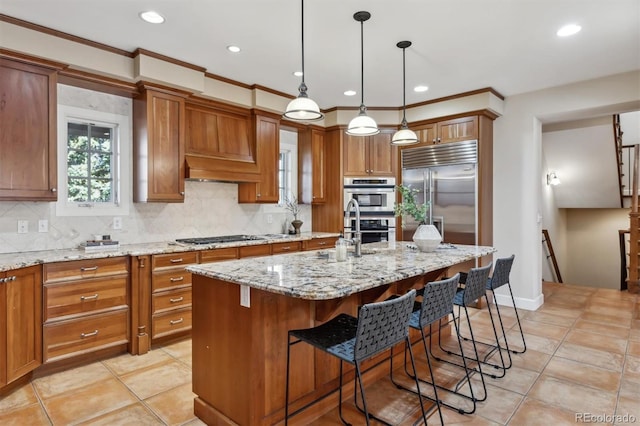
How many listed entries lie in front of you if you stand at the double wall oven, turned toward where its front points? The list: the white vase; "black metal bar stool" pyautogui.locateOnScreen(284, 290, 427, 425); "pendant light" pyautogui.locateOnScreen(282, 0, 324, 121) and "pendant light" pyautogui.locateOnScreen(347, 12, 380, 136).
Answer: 4

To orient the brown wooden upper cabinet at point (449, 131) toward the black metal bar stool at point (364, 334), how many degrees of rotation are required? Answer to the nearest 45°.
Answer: approximately 45° to its left

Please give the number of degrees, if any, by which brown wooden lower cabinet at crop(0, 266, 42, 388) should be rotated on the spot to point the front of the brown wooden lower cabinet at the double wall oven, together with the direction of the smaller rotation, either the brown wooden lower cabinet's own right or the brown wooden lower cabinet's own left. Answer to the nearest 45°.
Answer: approximately 45° to the brown wooden lower cabinet's own left

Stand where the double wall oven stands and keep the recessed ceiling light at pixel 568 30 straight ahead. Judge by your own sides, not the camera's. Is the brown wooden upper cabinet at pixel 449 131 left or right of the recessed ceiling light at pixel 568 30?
left

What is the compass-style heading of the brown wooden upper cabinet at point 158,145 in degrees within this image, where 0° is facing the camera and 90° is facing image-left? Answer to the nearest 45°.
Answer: approximately 315°

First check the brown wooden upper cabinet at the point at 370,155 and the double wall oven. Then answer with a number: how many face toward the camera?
2

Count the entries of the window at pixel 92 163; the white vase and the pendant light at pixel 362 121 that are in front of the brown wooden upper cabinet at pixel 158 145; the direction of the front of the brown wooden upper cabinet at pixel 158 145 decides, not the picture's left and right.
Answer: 2

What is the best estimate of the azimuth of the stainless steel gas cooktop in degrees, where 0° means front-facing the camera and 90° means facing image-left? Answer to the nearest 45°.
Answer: approximately 315°

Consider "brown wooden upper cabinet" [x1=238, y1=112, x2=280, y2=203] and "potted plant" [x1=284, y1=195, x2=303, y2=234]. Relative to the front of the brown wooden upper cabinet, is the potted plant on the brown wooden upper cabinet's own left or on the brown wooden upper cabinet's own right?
on the brown wooden upper cabinet's own left

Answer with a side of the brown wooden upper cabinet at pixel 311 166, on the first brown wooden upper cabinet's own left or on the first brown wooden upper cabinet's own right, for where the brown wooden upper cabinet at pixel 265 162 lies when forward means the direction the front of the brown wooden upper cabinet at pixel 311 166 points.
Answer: on the first brown wooden upper cabinet's own right

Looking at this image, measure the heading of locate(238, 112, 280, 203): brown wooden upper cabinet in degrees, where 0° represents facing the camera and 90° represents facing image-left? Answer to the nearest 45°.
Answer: approximately 315°

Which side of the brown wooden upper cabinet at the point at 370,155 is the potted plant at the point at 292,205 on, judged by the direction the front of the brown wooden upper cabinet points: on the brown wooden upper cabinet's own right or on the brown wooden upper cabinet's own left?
on the brown wooden upper cabinet's own right
